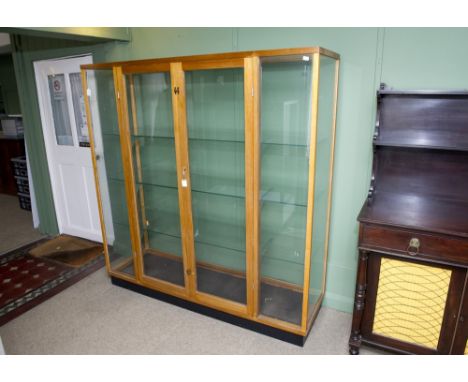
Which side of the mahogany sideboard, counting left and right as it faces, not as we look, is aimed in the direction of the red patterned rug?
right

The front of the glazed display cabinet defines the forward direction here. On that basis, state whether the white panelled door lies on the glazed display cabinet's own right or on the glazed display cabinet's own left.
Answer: on the glazed display cabinet's own right

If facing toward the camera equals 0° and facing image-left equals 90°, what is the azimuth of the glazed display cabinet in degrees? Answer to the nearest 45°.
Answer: approximately 45°

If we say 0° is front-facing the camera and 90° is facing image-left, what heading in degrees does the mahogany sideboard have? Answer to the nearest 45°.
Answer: approximately 0°

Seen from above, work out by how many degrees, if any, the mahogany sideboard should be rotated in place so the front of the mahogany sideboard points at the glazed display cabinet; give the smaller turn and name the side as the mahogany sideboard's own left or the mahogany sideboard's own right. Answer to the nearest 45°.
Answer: approximately 90° to the mahogany sideboard's own right

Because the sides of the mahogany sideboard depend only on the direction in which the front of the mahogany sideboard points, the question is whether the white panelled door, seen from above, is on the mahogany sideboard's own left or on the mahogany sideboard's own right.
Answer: on the mahogany sideboard's own right
